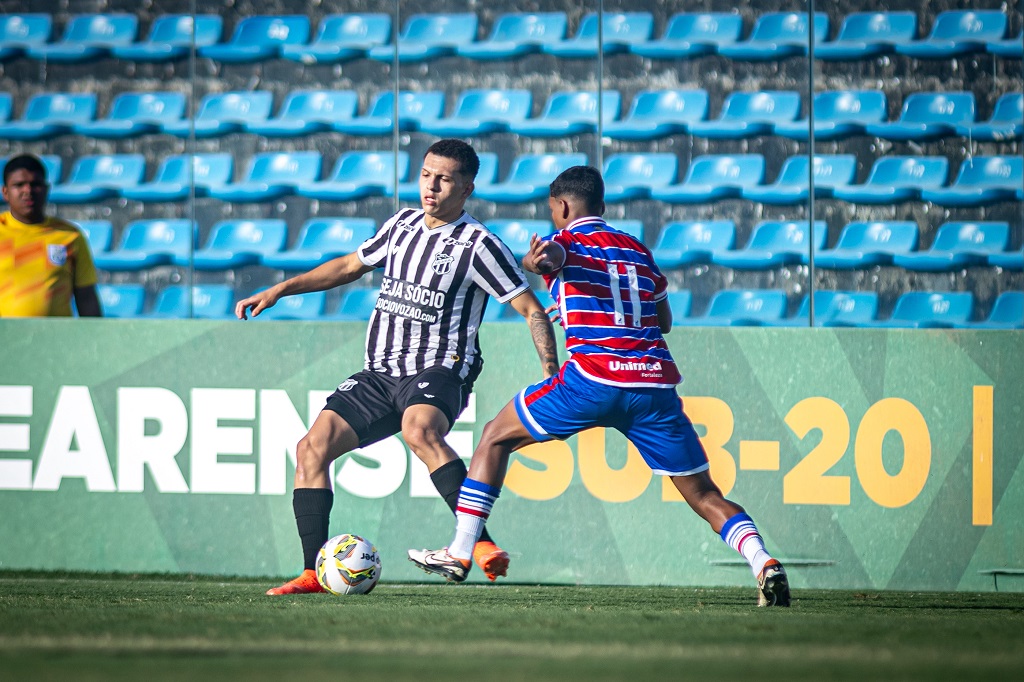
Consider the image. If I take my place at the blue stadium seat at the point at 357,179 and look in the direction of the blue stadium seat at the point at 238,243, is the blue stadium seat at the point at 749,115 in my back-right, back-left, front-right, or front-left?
back-left

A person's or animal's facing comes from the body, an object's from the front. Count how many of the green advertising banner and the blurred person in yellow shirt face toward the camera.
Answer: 2

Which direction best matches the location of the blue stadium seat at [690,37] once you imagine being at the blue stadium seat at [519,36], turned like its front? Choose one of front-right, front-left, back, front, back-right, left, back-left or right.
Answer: back-left

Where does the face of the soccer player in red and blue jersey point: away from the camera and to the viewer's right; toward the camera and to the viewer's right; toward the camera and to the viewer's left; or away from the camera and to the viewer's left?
away from the camera and to the viewer's left

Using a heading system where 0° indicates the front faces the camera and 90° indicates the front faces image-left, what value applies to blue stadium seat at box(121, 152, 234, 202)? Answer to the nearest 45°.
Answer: approximately 45°

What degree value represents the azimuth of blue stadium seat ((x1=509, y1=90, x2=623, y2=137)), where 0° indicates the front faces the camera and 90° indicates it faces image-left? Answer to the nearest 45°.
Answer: approximately 45°

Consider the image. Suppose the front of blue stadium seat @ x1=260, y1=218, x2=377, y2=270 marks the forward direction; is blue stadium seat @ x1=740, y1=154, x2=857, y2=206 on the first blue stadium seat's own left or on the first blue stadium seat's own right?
on the first blue stadium seat's own left

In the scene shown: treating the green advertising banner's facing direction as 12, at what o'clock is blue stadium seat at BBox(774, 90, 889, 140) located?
The blue stadium seat is roughly at 7 o'clock from the green advertising banner.
